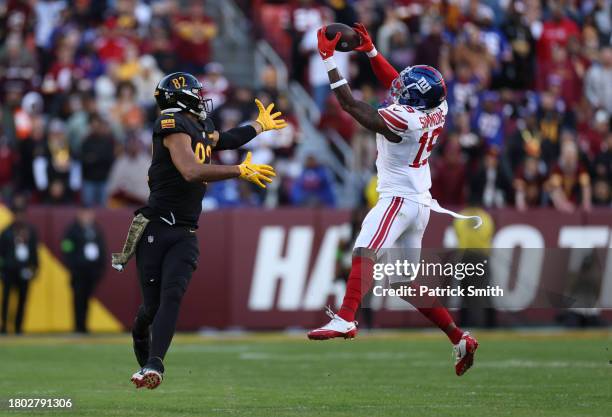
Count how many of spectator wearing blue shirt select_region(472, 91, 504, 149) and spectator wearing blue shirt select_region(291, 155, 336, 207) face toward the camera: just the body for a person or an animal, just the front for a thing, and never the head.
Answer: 2

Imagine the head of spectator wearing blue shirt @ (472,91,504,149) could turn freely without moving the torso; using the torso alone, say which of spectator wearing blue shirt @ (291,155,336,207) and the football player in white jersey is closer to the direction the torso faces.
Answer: the football player in white jersey

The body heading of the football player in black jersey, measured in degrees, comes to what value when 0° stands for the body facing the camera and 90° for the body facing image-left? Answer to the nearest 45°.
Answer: approximately 270°

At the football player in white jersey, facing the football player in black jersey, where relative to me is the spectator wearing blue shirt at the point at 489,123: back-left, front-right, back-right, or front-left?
back-right

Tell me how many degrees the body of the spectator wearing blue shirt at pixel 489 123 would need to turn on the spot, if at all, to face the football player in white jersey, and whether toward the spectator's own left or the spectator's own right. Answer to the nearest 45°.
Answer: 0° — they already face them

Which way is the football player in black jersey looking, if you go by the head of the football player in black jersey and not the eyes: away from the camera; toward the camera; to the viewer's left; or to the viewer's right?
to the viewer's right

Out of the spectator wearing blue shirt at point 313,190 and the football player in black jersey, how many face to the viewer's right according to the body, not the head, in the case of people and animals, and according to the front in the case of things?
1

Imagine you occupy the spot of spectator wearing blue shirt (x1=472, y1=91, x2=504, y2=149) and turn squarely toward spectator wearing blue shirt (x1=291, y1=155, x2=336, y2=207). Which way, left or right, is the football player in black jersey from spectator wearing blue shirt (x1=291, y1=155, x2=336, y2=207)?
left

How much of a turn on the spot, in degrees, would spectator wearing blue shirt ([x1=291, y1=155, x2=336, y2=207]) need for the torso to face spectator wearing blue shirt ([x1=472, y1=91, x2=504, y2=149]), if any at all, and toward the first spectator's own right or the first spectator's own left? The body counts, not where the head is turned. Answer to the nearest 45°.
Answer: approximately 135° to the first spectator's own left

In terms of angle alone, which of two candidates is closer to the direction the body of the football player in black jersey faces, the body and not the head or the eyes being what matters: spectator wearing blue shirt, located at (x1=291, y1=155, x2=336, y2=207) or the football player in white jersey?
the football player in white jersey

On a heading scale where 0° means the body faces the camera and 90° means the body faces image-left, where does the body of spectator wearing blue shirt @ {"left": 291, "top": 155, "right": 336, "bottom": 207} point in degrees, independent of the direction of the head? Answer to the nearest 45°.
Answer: approximately 0°

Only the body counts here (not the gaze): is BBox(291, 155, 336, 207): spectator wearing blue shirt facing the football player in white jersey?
yes

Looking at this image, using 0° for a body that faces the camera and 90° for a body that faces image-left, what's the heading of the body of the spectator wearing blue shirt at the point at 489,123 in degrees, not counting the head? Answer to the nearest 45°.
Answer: approximately 0°
